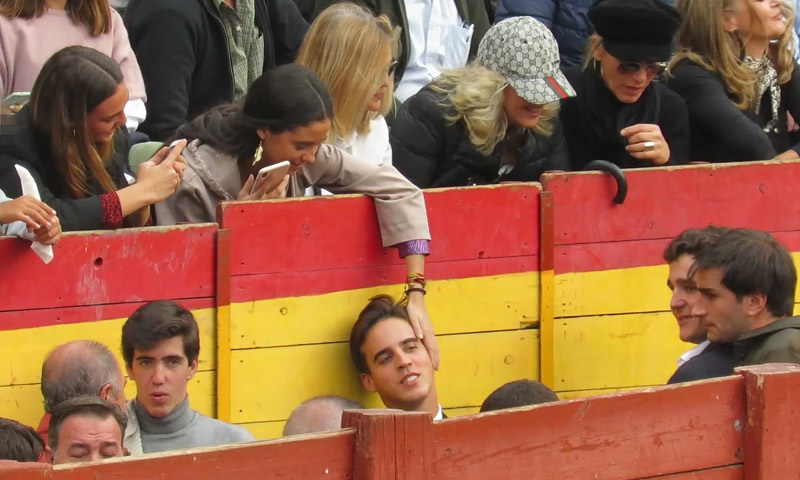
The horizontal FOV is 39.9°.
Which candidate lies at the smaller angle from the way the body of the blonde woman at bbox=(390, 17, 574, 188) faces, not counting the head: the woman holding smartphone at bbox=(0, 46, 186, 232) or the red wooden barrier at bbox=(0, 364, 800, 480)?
the red wooden barrier

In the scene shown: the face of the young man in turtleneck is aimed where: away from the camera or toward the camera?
toward the camera

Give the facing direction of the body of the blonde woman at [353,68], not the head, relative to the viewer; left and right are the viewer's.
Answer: facing the viewer and to the right of the viewer

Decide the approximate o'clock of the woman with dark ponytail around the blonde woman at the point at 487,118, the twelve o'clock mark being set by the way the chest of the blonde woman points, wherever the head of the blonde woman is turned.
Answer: The woman with dark ponytail is roughly at 3 o'clock from the blonde woman.

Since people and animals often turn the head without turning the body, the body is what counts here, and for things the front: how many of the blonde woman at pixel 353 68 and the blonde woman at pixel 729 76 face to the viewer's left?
0

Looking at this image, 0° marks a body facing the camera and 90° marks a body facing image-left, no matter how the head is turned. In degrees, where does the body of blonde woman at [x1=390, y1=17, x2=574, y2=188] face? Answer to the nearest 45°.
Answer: approximately 315°

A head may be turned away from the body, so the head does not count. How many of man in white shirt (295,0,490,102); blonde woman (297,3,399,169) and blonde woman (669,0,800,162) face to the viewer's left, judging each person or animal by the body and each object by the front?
0

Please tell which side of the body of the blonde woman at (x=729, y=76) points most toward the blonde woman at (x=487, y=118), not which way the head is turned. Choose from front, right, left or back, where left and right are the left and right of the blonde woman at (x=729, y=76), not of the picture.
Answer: right

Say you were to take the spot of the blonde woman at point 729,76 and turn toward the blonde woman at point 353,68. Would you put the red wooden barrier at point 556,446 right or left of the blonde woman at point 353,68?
left

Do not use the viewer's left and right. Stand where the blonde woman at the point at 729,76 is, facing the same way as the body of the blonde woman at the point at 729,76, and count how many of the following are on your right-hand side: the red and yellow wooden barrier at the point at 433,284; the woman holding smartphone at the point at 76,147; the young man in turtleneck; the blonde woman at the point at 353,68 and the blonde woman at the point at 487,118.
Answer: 5

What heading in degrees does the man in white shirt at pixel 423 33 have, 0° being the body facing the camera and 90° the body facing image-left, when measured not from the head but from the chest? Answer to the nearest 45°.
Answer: approximately 0°

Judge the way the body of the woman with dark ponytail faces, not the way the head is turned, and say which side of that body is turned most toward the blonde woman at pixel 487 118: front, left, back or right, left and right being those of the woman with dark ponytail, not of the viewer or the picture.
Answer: left

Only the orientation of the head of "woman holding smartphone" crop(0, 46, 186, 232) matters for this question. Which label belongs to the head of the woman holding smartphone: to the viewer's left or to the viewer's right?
to the viewer's right

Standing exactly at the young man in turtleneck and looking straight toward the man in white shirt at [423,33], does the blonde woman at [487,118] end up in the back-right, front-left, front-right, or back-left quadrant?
front-right
